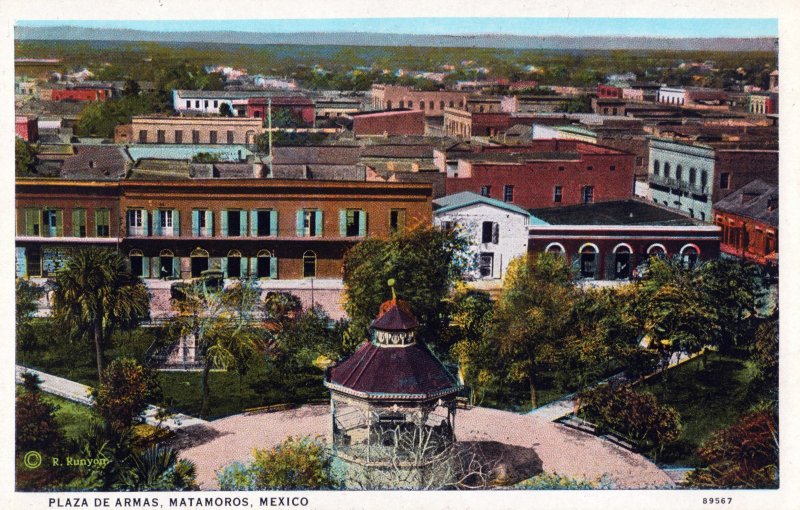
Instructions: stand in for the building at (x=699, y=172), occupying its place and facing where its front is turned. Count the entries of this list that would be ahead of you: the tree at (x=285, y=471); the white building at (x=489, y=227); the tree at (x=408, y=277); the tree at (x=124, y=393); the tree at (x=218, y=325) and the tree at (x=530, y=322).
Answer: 6

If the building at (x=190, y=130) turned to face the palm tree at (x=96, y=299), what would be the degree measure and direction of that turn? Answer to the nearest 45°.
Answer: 0° — it already faces it

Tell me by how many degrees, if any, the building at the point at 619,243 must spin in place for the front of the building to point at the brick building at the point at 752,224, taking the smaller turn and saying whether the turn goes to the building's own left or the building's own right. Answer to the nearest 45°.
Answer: approximately 90° to the building's own left

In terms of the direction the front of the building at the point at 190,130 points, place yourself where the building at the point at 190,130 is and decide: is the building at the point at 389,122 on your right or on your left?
on your left

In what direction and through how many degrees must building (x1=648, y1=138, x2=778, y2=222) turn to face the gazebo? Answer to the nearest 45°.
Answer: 0° — it already faces it

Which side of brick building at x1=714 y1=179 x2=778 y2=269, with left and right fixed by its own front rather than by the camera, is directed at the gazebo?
front

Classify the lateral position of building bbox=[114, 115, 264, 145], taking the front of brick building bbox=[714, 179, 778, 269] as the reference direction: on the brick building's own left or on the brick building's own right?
on the brick building's own right

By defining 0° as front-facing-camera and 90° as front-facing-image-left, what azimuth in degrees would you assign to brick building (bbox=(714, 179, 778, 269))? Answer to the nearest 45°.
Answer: approximately 45°

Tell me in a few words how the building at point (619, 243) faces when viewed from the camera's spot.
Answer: facing the viewer

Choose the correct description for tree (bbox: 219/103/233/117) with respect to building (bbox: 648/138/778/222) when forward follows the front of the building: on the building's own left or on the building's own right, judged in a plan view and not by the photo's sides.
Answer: on the building's own right

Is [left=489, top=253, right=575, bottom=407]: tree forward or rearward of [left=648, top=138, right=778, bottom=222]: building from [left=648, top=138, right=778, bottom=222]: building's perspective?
forward

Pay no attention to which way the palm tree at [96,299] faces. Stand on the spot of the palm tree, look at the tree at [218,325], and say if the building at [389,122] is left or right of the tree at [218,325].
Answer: left

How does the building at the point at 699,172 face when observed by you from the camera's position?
facing the viewer and to the left of the viewer

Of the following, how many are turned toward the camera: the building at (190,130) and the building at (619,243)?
2

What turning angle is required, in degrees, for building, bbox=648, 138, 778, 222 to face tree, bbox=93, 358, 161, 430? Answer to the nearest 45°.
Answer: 0° — it already faces it

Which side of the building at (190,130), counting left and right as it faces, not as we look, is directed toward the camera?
front

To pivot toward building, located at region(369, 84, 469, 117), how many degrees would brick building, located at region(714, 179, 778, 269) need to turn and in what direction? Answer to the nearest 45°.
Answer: approximately 90° to its right
